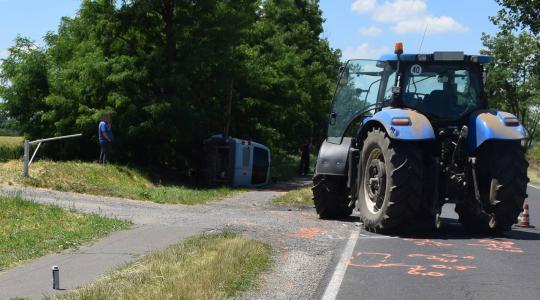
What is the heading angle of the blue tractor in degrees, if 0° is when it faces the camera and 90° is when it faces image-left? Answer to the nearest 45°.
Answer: approximately 135°

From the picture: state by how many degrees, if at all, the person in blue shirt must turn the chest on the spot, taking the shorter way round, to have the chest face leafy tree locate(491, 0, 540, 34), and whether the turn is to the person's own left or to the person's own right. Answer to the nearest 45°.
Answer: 0° — they already face it

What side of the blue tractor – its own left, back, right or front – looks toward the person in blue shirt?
front

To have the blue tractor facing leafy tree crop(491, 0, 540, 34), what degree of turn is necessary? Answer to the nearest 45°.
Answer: approximately 45° to its right

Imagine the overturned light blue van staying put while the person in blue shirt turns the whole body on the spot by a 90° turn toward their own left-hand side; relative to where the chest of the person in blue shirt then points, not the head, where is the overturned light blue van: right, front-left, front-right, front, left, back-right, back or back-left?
front-right

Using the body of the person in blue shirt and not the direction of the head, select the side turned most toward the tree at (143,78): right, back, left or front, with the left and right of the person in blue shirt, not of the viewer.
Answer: left

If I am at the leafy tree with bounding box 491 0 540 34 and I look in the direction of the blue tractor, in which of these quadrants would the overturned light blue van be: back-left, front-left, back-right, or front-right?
front-right

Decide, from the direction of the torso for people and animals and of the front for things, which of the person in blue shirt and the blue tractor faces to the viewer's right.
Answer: the person in blue shirt

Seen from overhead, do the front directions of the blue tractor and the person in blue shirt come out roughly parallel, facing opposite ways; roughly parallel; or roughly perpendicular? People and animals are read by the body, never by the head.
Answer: roughly perpendicular
